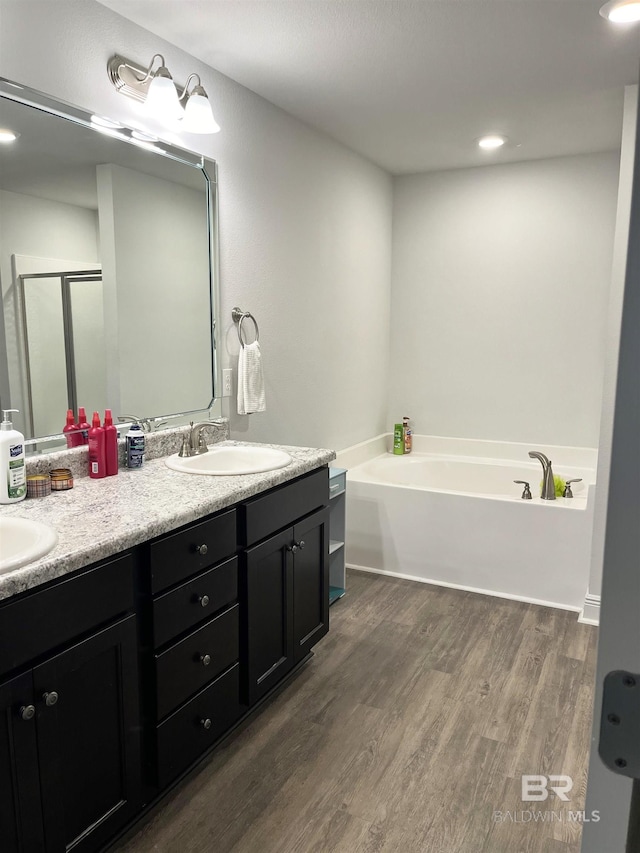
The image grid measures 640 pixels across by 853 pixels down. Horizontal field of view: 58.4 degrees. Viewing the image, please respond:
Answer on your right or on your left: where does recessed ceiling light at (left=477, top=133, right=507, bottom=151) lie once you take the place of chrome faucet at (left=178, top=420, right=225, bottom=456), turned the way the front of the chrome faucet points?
on your left

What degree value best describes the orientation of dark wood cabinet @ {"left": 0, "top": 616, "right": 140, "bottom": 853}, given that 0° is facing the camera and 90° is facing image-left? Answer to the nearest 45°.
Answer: approximately 315°

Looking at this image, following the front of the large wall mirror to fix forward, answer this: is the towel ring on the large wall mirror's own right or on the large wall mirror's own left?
on the large wall mirror's own left

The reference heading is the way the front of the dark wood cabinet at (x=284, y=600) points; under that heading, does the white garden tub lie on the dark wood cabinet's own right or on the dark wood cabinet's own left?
on the dark wood cabinet's own left
